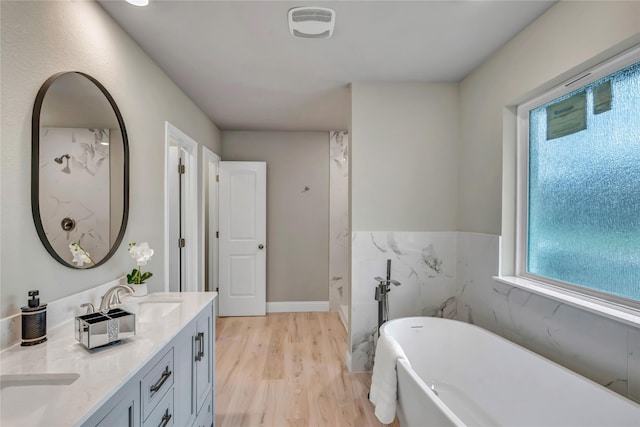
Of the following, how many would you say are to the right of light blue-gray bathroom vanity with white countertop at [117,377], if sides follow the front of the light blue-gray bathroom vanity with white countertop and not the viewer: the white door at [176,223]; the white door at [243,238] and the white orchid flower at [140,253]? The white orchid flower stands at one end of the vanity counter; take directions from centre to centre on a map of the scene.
0

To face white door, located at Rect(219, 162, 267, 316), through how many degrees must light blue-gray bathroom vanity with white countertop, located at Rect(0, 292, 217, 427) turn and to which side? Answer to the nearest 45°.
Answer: approximately 90° to its left

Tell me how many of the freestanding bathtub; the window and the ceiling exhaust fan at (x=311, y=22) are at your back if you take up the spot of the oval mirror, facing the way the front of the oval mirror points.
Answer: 0

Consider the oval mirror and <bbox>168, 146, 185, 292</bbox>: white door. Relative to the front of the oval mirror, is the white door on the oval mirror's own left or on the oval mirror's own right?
on the oval mirror's own left

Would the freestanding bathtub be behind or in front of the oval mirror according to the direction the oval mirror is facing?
in front

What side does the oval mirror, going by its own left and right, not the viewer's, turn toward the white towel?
front

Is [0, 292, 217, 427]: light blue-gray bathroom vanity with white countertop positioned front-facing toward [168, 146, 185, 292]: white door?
no

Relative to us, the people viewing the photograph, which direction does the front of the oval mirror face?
facing the viewer and to the right of the viewer

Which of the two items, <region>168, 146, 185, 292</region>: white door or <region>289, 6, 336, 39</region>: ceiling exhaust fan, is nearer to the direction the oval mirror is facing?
the ceiling exhaust fan

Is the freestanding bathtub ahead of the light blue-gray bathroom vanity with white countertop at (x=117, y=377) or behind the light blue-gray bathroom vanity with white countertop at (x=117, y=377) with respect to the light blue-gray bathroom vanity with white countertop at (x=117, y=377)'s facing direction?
ahead

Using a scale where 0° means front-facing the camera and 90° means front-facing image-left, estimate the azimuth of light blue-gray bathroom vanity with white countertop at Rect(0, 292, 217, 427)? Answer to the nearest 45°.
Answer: approximately 315°

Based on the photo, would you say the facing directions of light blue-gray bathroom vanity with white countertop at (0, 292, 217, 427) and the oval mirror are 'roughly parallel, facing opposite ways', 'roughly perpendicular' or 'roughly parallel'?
roughly parallel

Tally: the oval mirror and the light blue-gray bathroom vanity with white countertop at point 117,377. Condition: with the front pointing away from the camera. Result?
0

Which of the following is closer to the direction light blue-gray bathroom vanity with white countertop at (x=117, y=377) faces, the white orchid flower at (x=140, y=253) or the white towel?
the white towel

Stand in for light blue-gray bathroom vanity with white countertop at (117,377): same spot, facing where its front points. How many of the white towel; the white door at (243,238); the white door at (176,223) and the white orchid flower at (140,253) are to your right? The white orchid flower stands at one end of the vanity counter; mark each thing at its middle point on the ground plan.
0

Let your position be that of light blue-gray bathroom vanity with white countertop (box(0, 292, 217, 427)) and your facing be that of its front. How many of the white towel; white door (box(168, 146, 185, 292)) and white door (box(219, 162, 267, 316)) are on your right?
0
